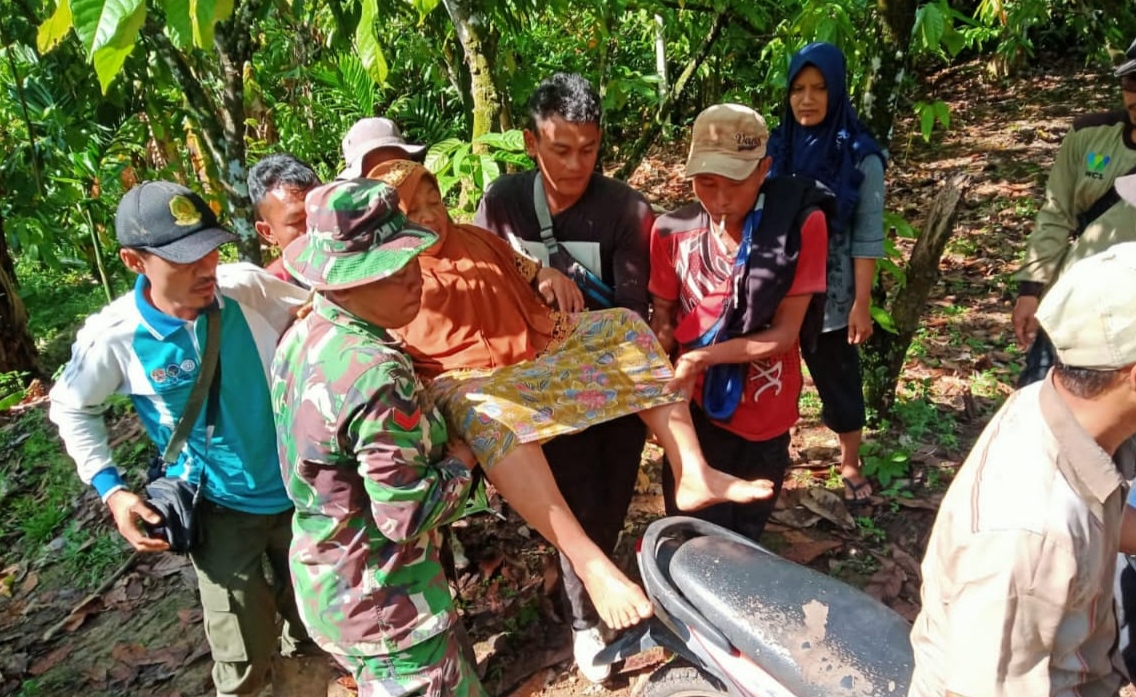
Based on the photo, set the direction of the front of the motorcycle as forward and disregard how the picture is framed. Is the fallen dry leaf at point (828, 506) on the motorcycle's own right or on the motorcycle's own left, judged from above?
on the motorcycle's own left

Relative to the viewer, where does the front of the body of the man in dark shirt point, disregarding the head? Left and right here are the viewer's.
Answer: facing the viewer

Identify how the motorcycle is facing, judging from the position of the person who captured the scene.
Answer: facing the viewer and to the right of the viewer

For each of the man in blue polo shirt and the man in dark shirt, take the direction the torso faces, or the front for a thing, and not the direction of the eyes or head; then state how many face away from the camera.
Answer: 0

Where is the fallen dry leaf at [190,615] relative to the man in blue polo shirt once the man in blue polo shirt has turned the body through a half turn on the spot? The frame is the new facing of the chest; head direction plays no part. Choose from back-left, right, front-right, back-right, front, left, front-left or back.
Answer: front-right

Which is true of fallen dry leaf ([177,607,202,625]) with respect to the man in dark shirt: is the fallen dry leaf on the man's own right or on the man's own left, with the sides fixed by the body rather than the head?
on the man's own right

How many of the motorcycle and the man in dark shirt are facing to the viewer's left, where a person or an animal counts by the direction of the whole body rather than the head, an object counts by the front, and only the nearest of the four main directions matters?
0

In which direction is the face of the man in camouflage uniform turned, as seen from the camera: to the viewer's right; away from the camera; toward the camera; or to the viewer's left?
to the viewer's right

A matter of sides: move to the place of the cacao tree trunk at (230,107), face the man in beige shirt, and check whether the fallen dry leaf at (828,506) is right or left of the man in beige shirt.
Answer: left

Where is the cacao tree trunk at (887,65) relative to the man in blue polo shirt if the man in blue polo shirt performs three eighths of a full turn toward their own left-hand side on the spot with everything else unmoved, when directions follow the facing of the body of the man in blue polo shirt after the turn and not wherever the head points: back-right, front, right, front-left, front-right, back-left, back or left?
right

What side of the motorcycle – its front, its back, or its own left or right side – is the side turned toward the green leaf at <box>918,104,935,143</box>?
left
